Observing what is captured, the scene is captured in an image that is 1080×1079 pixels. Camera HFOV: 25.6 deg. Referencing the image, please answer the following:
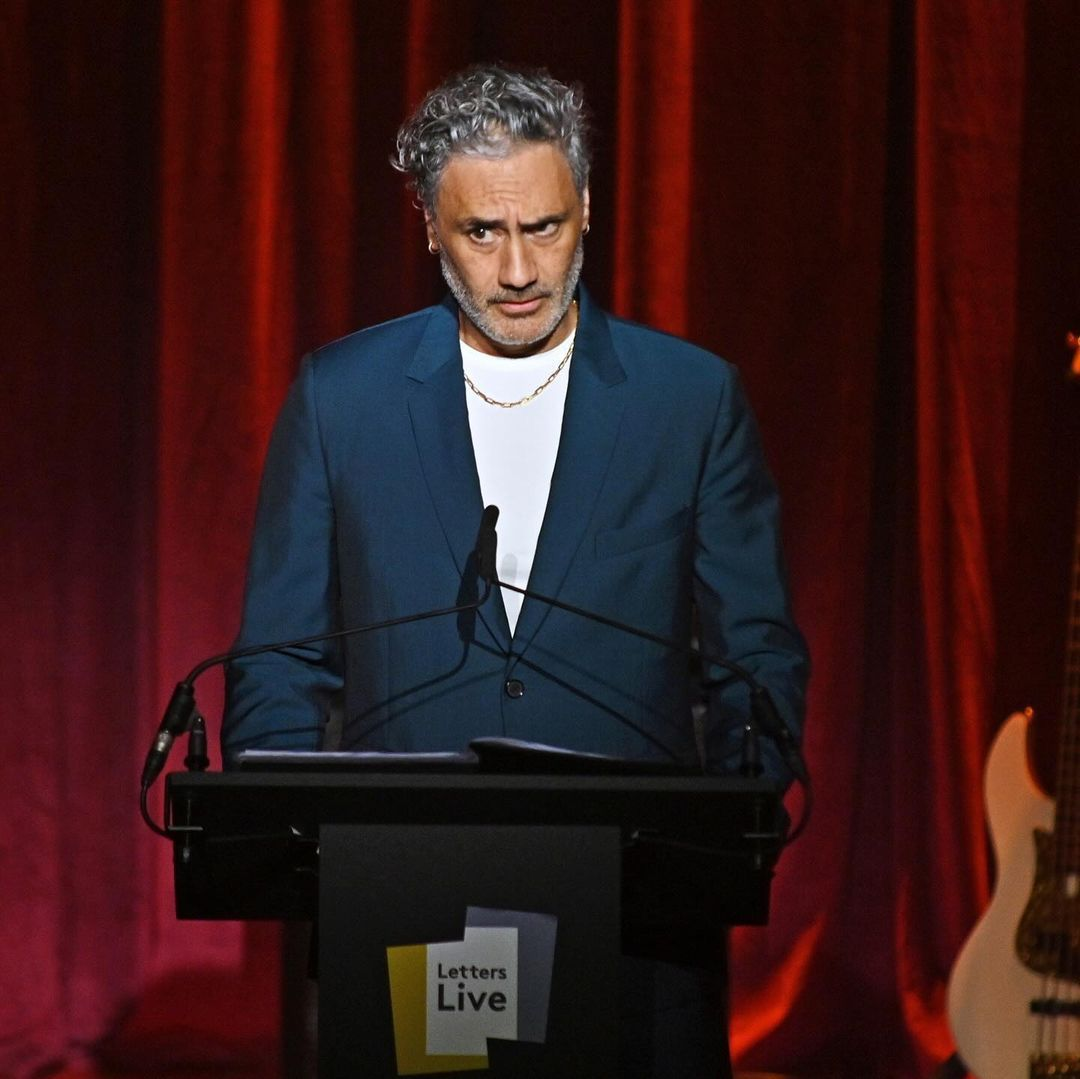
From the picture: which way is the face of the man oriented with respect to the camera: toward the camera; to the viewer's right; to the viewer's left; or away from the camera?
toward the camera

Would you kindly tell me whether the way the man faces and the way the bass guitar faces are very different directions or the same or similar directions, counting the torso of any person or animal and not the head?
same or similar directions

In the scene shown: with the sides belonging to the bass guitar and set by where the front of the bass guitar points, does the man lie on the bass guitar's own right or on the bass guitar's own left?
on the bass guitar's own right

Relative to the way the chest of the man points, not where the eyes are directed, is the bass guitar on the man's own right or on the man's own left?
on the man's own left

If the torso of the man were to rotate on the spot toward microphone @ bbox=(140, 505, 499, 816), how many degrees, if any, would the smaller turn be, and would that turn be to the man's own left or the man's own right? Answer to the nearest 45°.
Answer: approximately 45° to the man's own right

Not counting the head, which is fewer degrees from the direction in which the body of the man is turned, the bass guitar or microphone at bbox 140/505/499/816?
the microphone

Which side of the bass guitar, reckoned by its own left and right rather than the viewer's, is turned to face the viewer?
front

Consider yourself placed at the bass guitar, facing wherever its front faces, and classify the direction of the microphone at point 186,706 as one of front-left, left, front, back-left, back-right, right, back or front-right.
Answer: front-right
